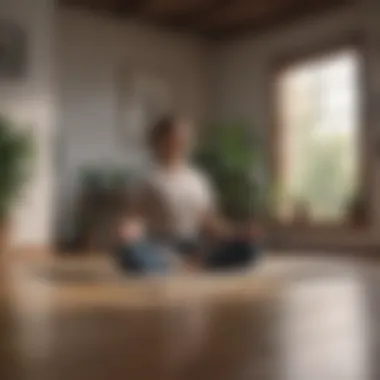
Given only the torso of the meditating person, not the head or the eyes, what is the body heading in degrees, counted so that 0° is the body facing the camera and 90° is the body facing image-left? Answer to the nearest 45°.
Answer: approximately 315°

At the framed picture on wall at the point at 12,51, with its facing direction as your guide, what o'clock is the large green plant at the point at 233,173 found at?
The large green plant is roughly at 10 o'clock from the framed picture on wall.

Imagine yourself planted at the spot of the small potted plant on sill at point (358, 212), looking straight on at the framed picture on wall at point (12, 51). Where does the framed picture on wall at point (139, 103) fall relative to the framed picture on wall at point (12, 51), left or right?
right

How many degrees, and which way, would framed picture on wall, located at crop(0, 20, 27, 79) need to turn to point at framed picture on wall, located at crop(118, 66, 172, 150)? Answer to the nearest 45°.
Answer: approximately 90° to its left
